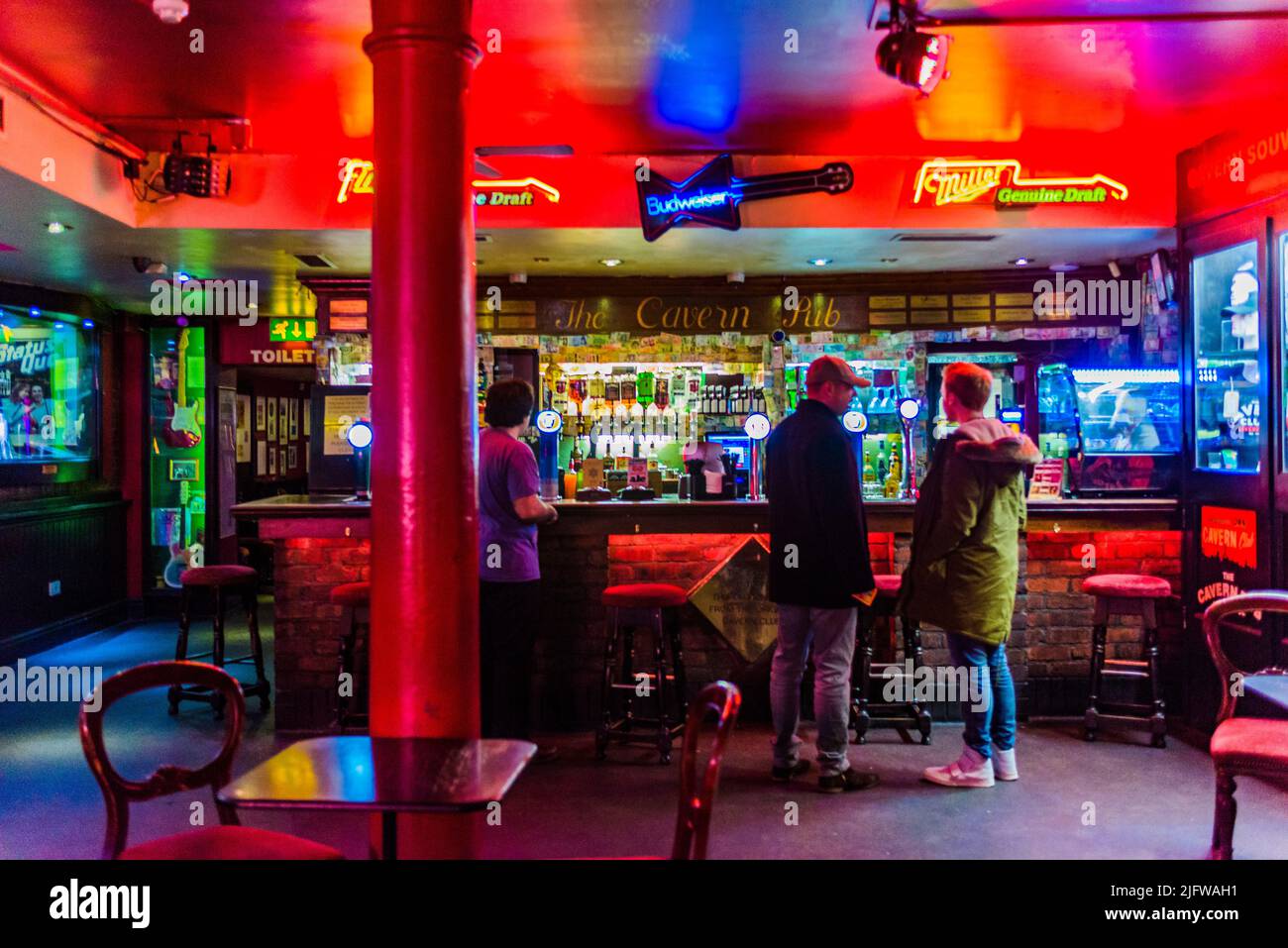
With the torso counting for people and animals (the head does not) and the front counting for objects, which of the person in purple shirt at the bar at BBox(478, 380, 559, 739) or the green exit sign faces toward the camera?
the green exit sign

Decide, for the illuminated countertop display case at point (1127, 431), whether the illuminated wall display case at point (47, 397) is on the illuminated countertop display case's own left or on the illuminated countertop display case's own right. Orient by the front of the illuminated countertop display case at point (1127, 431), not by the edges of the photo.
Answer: on the illuminated countertop display case's own right

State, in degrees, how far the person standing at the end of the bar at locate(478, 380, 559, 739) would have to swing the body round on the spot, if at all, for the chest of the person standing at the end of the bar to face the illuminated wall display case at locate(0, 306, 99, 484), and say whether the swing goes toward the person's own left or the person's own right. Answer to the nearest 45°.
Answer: approximately 90° to the person's own left

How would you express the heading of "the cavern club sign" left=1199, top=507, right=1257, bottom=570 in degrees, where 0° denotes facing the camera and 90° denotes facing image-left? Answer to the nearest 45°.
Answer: approximately 45°

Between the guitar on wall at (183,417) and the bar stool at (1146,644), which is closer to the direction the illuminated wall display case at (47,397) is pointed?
the bar stool

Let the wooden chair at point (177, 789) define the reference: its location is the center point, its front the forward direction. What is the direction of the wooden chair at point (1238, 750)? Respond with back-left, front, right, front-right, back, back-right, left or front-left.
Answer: front-left

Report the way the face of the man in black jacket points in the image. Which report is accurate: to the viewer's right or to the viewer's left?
to the viewer's right

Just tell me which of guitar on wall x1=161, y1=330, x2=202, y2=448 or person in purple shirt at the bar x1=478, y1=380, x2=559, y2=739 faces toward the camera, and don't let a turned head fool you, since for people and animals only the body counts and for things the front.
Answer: the guitar on wall

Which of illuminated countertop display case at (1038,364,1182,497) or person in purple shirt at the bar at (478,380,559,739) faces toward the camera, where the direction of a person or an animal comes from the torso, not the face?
the illuminated countertop display case

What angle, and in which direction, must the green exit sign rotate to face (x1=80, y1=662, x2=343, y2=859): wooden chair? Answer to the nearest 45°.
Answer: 0° — it already faces it

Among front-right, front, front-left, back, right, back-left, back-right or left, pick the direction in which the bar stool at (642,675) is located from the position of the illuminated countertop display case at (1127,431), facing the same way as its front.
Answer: front-right

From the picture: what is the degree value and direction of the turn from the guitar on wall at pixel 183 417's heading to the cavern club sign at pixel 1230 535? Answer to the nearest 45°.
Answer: approximately 45° to its left

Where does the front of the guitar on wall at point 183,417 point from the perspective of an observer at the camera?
facing the viewer

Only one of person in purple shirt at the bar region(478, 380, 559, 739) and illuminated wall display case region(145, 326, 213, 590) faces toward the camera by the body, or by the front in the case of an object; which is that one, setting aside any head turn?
the illuminated wall display case

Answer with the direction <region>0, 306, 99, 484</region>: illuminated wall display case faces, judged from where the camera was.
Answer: facing the viewer and to the right of the viewer

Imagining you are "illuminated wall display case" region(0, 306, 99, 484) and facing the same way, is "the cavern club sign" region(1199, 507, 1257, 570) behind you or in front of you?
in front

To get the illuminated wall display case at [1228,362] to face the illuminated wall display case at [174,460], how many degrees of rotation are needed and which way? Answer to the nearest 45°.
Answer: approximately 45° to its right
